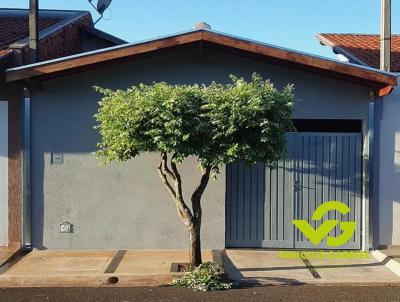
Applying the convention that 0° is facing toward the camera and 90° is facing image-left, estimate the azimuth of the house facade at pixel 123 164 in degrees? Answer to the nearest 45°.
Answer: approximately 0°

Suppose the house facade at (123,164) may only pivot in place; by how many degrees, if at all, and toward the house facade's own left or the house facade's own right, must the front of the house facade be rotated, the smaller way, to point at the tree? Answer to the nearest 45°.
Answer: approximately 45° to the house facade's own left

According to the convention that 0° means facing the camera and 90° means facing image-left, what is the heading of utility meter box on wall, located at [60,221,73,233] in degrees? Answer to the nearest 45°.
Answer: approximately 0°
